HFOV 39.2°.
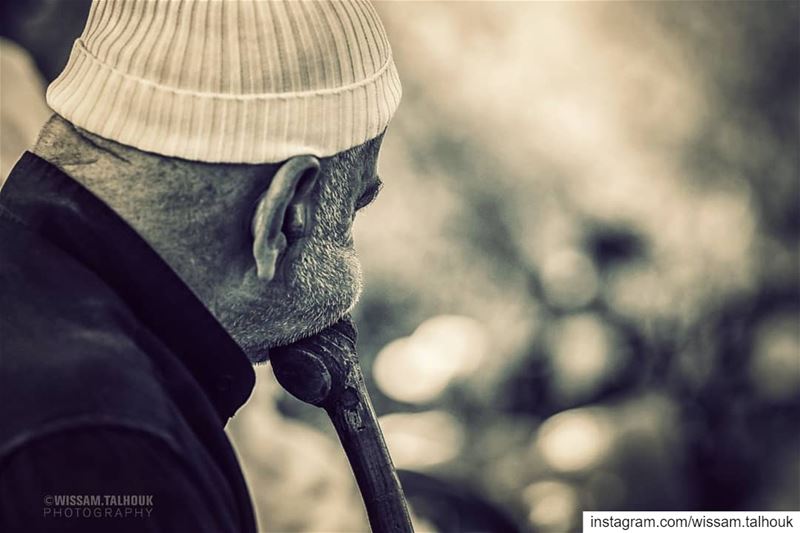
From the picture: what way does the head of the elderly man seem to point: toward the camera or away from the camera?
away from the camera

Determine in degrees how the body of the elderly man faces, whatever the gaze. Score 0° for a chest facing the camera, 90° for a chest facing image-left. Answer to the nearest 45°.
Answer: approximately 225°
